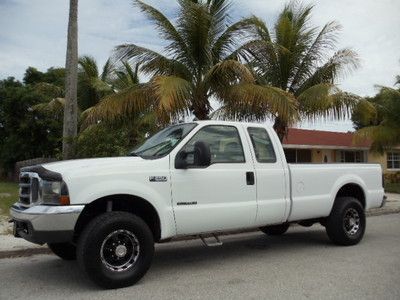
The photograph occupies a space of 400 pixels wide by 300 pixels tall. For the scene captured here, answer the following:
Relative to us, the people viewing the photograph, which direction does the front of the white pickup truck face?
facing the viewer and to the left of the viewer

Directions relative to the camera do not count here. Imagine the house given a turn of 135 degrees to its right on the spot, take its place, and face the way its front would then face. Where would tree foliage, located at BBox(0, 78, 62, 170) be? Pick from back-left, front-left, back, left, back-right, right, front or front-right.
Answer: front-left

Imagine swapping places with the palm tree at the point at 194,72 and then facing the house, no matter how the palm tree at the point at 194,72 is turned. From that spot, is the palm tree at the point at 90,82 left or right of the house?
left

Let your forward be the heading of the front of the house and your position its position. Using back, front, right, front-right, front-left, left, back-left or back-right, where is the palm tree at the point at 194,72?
front

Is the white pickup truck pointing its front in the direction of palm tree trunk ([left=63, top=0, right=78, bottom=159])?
no

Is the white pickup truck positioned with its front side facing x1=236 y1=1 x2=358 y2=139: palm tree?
no

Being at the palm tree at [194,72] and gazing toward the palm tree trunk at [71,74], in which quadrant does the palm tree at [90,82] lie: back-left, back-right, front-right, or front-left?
front-right

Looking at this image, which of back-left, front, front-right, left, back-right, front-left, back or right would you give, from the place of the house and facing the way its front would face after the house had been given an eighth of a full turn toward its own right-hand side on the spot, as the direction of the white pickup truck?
front-left

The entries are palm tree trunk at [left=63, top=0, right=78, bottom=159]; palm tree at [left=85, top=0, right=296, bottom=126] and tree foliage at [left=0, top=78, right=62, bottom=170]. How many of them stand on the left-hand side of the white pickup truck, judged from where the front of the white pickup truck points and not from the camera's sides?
0

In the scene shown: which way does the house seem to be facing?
toward the camera

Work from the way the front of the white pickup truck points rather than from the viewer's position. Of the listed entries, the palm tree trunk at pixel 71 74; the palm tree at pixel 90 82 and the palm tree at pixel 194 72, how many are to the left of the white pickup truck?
0

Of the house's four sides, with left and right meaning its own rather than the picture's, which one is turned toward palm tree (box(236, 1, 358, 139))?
front

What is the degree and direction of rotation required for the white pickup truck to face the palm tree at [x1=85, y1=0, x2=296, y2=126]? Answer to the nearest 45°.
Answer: approximately 135° to its right

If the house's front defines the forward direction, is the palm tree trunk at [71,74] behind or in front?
in front

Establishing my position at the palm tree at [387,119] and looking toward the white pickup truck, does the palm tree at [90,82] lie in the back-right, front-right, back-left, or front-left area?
front-right
